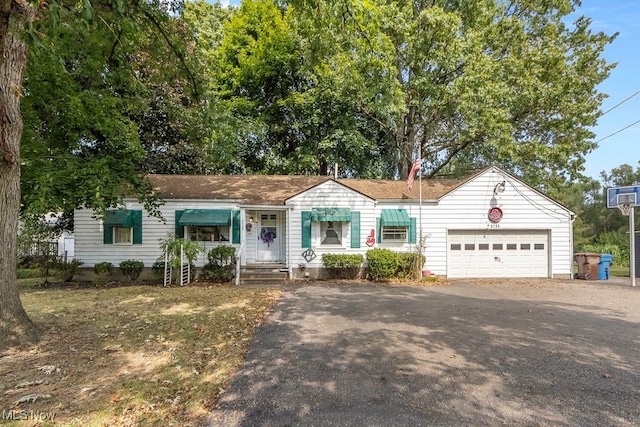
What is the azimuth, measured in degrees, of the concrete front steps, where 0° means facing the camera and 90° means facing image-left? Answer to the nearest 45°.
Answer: approximately 0°

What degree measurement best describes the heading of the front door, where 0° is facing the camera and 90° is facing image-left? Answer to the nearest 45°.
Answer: approximately 0°

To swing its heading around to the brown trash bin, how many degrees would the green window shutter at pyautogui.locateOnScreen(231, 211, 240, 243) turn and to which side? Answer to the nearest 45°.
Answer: approximately 90° to its left

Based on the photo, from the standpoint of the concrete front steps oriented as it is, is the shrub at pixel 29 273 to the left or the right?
on its right

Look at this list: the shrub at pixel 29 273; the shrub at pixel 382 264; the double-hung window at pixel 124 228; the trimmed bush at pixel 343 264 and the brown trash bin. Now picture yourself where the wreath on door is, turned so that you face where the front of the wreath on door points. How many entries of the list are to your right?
2

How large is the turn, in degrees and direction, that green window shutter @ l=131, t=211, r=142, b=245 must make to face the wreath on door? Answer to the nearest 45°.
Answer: approximately 90° to its left

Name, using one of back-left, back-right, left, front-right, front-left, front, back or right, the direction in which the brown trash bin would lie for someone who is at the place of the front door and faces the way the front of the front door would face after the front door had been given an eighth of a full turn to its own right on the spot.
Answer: back-left
